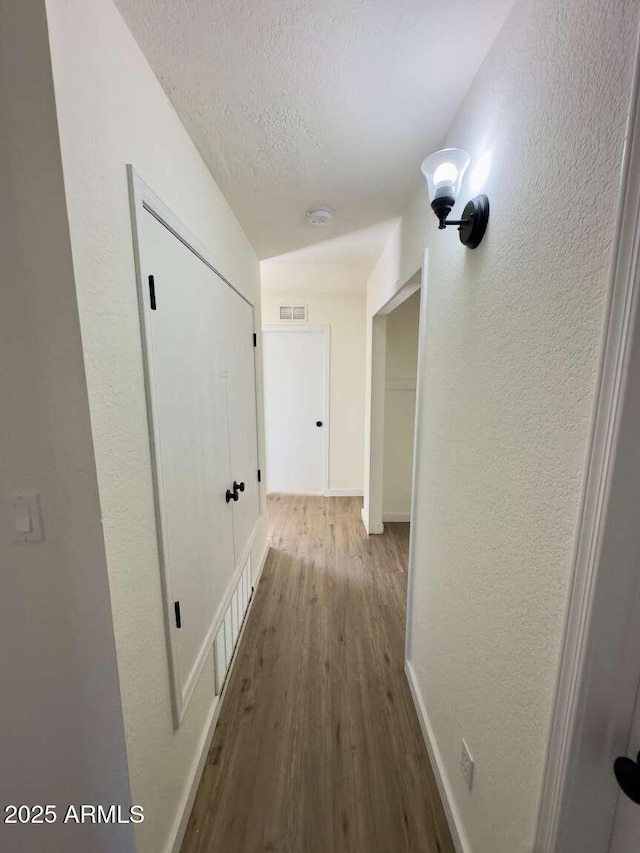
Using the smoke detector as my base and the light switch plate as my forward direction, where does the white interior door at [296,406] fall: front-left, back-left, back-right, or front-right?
back-right

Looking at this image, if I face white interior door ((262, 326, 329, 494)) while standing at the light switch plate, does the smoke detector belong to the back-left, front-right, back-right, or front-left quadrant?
front-right

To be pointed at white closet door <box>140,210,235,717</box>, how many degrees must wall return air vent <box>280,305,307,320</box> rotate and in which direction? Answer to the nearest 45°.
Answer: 0° — it already faces it

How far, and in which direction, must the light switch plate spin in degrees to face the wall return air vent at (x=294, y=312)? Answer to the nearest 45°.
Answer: approximately 135° to its left

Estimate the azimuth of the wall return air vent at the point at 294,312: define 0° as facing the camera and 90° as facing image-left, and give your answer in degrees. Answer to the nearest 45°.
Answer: approximately 0°

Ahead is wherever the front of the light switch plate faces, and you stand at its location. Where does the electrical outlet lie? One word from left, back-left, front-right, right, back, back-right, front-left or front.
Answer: front-left

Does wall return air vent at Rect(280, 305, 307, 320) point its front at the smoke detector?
yes

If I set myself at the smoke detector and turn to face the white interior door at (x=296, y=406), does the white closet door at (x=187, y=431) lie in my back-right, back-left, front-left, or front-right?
back-left

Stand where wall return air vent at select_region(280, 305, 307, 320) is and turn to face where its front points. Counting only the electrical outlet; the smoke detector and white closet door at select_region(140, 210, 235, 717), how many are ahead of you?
3

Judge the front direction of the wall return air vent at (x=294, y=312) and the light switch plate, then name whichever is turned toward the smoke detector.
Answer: the wall return air vent

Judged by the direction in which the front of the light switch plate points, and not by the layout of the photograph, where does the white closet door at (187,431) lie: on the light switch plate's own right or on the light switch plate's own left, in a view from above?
on the light switch plate's own left

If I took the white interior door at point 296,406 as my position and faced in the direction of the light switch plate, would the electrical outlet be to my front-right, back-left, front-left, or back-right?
front-left

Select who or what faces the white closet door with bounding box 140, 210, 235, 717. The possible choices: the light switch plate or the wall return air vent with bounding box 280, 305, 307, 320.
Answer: the wall return air vent

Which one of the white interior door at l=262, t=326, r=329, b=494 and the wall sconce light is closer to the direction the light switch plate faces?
the wall sconce light

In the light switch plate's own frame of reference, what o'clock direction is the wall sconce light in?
The wall sconce light is roughly at 10 o'clock from the light switch plate.
